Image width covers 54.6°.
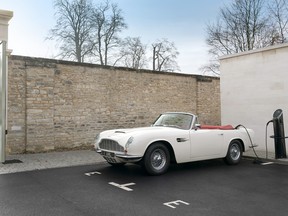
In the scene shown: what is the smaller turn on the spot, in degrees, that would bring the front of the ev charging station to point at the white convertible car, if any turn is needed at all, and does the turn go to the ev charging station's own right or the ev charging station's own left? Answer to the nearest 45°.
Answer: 0° — it already faces it

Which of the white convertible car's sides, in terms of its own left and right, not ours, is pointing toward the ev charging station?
back

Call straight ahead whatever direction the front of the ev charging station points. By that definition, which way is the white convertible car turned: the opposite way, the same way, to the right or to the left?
the same way

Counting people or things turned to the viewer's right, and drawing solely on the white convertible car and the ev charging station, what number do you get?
0

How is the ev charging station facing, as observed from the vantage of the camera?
facing the viewer and to the left of the viewer

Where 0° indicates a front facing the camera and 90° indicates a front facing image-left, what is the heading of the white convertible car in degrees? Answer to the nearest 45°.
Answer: approximately 45°
